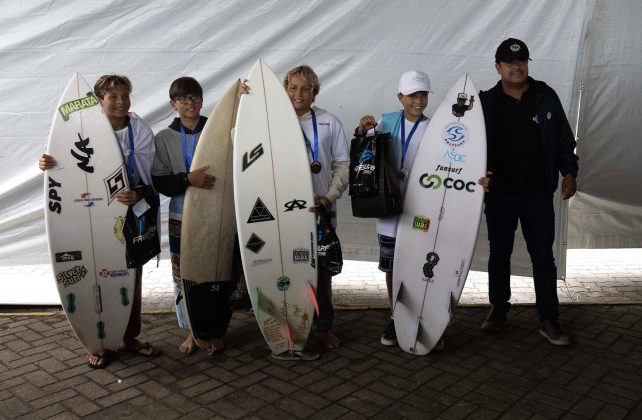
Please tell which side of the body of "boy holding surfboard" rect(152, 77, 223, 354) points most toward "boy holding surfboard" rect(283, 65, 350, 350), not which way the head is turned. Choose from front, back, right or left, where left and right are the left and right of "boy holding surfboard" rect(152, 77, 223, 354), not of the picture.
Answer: left

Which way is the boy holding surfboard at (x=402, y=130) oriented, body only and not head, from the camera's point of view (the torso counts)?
toward the camera

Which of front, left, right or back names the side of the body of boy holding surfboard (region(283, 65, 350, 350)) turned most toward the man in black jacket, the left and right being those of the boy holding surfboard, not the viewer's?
left

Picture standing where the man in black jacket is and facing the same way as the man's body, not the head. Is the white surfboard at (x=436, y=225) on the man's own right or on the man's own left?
on the man's own right

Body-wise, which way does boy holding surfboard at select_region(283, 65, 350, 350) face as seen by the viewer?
toward the camera

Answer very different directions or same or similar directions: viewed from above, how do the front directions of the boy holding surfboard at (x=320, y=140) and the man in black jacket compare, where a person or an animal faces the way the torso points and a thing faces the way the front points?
same or similar directions

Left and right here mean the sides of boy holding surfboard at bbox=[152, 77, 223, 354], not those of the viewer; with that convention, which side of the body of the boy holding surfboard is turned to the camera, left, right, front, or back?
front

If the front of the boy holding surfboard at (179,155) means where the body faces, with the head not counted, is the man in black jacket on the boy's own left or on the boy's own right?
on the boy's own left

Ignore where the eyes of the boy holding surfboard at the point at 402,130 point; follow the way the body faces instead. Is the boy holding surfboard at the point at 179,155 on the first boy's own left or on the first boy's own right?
on the first boy's own right
